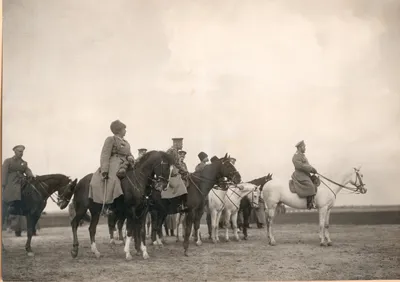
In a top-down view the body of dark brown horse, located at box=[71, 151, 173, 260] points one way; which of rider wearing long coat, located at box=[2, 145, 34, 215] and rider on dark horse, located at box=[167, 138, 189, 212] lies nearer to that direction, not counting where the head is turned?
the rider on dark horse

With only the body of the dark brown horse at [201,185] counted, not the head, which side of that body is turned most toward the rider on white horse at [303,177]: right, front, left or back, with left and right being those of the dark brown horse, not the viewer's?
front

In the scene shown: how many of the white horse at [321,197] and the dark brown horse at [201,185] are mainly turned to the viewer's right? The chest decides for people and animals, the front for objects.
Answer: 2

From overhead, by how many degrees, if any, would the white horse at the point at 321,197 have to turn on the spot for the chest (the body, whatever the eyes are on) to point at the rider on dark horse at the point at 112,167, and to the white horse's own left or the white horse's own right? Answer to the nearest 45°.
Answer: approximately 135° to the white horse's own right

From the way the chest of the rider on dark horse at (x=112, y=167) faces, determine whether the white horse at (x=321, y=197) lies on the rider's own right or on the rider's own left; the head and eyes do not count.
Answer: on the rider's own left

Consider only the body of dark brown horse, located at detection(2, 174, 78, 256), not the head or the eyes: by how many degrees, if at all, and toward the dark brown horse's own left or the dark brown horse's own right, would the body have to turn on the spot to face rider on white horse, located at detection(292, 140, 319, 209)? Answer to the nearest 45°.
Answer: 0° — it already faces them

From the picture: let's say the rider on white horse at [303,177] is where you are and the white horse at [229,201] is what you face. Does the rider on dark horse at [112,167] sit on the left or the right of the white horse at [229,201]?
left

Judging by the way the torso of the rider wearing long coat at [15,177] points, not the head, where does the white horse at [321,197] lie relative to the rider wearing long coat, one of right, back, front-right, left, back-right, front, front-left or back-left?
front-left

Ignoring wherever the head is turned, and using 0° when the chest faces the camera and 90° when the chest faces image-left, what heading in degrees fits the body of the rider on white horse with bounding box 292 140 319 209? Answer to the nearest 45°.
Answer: approximately 270°

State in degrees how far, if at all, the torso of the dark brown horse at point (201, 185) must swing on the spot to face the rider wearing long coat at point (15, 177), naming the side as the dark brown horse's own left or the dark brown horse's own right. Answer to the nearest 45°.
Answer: approximately 180°

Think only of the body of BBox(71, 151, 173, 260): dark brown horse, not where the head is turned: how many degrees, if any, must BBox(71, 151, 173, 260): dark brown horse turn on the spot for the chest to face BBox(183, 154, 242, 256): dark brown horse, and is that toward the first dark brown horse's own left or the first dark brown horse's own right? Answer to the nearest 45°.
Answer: approximately 45° to the first dark brown horse's own left

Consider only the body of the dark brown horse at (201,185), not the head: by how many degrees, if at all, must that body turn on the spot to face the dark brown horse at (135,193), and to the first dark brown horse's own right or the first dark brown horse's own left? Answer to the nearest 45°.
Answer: approximately 180°

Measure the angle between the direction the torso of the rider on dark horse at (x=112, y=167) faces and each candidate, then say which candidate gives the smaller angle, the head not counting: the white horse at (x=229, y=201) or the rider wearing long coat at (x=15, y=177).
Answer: the white horse

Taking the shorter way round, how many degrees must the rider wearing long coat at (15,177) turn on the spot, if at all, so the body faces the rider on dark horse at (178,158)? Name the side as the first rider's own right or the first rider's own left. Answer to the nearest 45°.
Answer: approximately 45° to the first rider's own left
